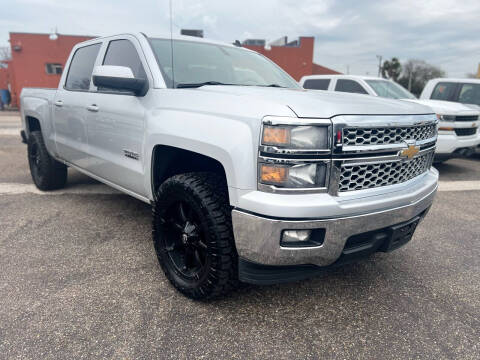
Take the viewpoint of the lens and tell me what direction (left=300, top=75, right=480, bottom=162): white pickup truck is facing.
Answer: facing the viewer and to the right of the viewer

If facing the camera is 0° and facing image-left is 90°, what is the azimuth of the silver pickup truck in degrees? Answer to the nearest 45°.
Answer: approximately 315°

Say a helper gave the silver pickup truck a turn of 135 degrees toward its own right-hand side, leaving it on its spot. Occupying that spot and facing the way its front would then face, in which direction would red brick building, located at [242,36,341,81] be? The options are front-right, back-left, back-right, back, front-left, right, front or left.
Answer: right

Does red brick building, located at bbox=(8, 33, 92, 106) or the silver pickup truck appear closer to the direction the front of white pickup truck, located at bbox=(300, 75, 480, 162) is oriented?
the silver pickup truck

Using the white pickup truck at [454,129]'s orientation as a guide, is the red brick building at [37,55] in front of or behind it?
behind

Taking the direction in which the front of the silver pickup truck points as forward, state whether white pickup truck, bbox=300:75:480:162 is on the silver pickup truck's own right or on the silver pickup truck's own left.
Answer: on the silver pickup truck's own left

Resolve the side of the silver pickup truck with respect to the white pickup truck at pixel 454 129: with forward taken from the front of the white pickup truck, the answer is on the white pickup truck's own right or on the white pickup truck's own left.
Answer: on the white pickup truck's own right

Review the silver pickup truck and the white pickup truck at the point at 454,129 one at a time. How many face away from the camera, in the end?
0

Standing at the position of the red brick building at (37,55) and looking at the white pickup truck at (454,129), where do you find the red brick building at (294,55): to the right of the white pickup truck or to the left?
left
